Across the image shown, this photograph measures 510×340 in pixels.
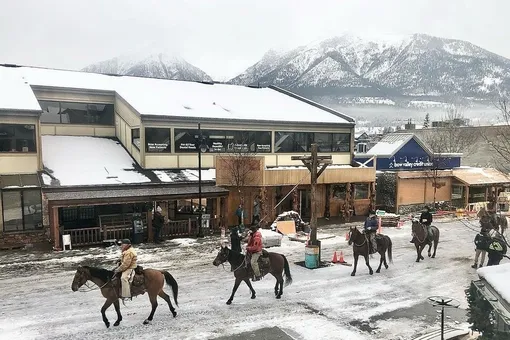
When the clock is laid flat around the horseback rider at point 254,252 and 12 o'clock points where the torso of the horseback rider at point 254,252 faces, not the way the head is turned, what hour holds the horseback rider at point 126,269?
the horseback rider at point 126,269 is roughly at 11 o'clock from the horseback rider at point 254,252.

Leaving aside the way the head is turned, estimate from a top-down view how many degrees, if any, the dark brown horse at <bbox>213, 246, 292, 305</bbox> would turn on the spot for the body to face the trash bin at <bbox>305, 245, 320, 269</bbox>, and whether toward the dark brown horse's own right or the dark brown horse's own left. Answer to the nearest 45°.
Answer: approximately 135° to the dark brown horse's own right

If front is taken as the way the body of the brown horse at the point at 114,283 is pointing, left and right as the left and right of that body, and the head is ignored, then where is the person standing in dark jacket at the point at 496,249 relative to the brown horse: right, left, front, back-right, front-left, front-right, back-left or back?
back

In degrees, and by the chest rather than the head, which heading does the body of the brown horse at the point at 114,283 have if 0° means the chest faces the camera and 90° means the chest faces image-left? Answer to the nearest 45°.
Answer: approximately 90°

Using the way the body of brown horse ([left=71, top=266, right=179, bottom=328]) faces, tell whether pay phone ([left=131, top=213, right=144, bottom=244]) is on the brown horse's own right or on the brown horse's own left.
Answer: on the brown horse's own right

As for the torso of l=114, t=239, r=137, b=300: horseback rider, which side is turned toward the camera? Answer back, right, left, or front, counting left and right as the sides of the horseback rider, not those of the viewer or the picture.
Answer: left

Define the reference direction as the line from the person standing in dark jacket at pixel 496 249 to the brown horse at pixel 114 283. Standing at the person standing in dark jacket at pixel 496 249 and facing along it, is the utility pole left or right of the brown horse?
right

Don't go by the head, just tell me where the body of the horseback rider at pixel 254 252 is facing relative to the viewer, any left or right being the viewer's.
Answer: facing to the left of the viewer

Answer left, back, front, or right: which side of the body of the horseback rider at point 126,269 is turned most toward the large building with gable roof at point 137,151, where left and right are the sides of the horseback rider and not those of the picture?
right

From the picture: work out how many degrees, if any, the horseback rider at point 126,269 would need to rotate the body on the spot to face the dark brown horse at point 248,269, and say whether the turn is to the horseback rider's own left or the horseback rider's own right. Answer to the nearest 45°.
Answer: approximately 180°

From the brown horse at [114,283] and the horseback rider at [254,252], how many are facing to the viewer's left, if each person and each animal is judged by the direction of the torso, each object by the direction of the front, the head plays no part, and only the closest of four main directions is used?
2

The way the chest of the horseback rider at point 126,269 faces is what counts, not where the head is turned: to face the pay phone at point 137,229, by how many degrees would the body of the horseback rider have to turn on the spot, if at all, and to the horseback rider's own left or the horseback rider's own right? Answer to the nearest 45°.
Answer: approximately 90° to the horseback rider's own right

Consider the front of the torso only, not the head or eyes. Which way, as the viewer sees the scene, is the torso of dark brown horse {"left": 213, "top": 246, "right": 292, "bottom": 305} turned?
to the viewer's left

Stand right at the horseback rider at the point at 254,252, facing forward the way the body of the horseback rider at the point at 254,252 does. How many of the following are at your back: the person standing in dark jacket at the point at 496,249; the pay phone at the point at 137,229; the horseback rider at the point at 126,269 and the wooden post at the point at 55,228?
1
